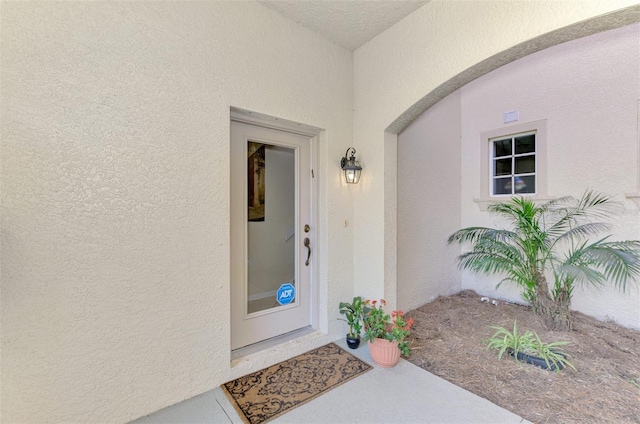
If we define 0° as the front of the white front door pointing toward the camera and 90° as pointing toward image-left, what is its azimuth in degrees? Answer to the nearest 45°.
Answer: approximately 315°

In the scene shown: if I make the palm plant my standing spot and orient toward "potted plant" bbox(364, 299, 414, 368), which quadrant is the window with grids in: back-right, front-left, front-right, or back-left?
back-right

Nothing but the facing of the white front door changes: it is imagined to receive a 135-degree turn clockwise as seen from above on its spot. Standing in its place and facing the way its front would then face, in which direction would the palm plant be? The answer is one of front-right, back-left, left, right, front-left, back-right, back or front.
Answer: back

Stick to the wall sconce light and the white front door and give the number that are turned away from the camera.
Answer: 0

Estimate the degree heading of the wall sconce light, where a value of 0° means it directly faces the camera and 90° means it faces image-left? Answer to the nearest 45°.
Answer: approximately 315°

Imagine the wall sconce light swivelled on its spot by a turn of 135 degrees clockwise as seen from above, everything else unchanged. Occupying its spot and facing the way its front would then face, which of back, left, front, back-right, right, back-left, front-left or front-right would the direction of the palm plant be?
back

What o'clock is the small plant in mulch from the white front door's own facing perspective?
The small plant in mulch is roughly at 11 o'clock from the white front door.

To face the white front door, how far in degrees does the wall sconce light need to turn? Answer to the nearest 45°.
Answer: approximately 90° to its right

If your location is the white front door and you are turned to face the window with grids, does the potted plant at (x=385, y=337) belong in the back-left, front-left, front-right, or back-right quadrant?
front-right

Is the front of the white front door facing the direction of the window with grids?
no

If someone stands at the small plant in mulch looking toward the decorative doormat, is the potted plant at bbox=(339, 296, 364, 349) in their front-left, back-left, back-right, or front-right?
front-right

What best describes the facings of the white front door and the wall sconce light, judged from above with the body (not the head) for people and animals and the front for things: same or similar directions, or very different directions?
same or similar directions
